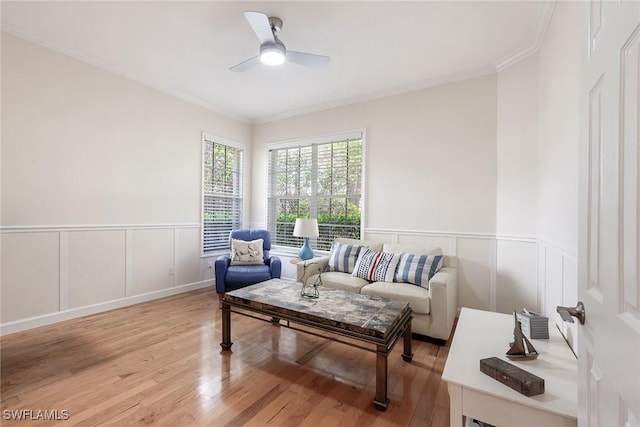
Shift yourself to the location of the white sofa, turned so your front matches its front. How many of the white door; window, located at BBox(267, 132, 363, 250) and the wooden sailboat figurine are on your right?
1

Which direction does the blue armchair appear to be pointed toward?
toward the camera

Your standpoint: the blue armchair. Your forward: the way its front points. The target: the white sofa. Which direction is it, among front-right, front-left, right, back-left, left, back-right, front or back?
front-left

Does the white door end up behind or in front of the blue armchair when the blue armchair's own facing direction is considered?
in front

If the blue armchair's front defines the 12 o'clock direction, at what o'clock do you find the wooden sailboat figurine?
The wooden sailboat figurine is roughly at 11 o'clock from the blue armchair.

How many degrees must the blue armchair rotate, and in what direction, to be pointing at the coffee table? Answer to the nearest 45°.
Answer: approximately 45° to its left

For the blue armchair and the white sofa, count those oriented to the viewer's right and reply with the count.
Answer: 0

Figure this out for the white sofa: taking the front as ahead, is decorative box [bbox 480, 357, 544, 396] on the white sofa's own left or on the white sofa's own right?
on the white sofa's own left

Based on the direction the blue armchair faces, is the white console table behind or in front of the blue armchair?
in front

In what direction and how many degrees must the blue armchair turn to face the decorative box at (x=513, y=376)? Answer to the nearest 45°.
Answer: approximately 45° to its left

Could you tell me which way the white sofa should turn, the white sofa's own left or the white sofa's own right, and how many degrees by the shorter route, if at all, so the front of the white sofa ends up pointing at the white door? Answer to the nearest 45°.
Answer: approximately 45° to the white sofa's own left

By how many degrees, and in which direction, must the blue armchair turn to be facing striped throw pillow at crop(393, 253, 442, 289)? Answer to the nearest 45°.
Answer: approximately 45° to its left

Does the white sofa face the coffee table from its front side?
yes

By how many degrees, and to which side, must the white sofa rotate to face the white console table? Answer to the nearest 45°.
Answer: approximately 45° to its left

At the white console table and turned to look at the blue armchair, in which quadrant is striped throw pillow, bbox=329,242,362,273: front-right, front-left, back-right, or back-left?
front-right
